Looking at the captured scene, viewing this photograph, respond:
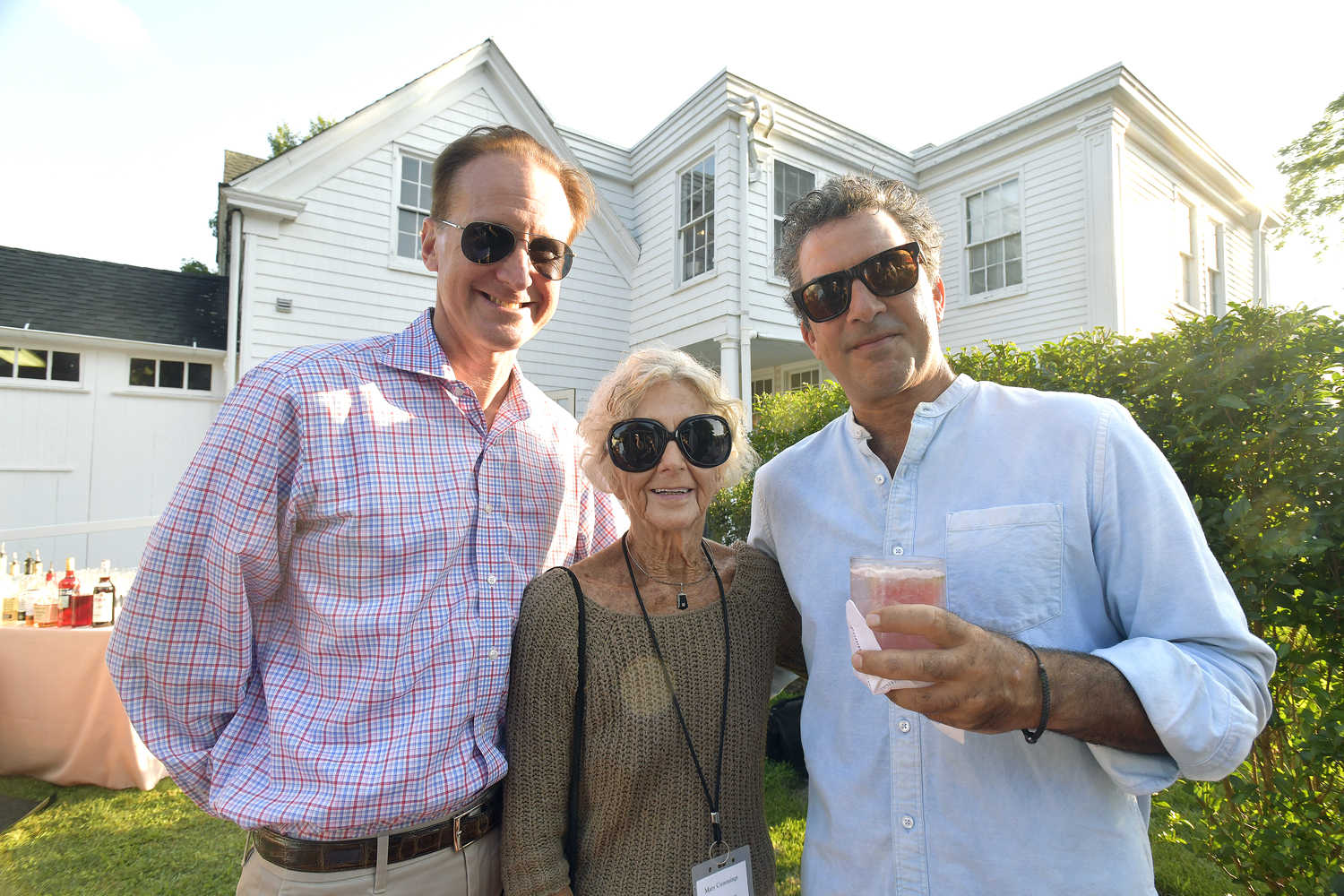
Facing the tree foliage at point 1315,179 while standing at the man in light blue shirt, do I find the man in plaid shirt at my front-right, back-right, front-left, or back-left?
back-left

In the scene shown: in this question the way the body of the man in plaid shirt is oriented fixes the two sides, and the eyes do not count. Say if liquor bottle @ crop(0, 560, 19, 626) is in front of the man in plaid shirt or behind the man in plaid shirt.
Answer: behind

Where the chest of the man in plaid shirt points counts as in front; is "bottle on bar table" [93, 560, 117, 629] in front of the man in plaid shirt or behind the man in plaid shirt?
behind

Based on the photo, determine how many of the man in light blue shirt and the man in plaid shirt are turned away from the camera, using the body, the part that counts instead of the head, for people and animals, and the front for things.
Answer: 0

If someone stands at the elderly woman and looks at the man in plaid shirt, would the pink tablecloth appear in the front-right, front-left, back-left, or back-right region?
front-right

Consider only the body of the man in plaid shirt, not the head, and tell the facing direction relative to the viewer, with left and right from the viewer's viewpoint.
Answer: facing the viewer and to the right of the viewer

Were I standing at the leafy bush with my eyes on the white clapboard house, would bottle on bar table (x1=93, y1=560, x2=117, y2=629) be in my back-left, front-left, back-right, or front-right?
front-left

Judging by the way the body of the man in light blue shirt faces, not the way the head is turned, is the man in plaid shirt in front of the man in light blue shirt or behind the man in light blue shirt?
in front

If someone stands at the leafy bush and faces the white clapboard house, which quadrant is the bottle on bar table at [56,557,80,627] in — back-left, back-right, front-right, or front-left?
front-left

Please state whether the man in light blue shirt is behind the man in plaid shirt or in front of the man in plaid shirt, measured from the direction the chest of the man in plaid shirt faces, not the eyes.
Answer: in front

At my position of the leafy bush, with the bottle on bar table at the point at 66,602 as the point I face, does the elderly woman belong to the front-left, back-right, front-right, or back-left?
front-left
